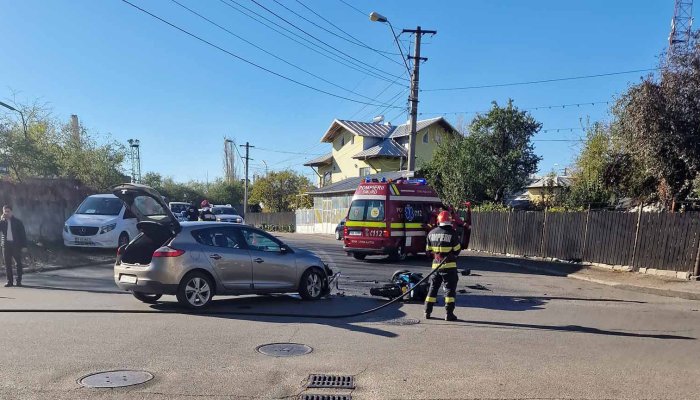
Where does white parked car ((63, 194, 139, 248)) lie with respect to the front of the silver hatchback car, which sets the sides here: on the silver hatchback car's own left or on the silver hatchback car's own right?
on the silver hatchback car's own left

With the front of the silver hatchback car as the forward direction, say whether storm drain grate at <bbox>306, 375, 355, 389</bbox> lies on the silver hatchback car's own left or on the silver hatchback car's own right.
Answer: on the silver hatchback car's own right

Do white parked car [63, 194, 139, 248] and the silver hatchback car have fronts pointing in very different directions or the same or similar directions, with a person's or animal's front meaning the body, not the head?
very different directions

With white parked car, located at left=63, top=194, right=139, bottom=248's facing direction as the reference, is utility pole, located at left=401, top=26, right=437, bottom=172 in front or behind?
behind

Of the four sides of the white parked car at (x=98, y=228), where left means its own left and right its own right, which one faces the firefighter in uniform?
left

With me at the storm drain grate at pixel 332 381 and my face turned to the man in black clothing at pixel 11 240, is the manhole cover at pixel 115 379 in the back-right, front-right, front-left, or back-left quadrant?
front-left

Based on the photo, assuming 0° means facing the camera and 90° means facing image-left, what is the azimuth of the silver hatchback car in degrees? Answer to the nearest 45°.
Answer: approximately 225°

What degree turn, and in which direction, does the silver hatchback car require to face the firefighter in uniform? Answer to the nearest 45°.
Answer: approximately 45° to its right
